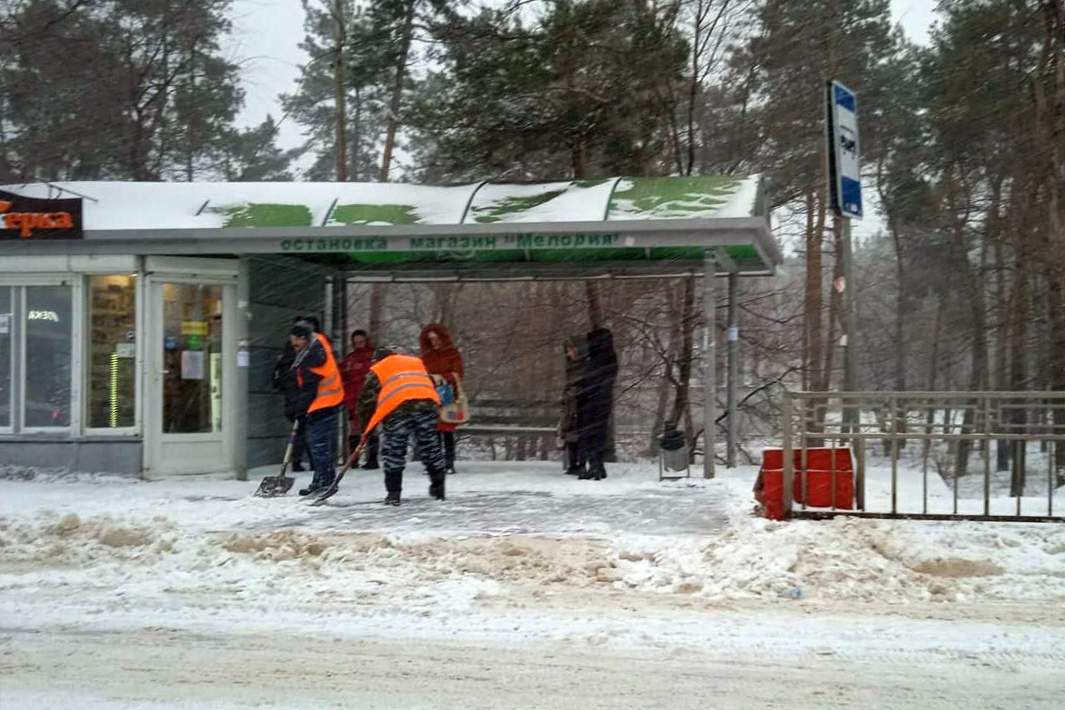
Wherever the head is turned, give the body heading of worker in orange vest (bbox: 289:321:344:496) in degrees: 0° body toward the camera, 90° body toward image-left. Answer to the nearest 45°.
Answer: approximately 90°

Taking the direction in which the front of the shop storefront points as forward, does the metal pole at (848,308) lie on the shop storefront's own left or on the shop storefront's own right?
on the shop storefront's own left

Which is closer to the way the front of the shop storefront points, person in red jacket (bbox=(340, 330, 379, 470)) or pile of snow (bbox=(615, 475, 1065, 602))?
the pile of snow

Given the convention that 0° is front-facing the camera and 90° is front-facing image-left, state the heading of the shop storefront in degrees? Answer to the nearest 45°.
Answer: approximately 0°

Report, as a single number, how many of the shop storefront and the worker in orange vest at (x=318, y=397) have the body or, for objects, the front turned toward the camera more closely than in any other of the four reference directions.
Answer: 1

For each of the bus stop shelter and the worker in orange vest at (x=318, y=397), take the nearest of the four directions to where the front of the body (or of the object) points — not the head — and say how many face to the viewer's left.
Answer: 1
